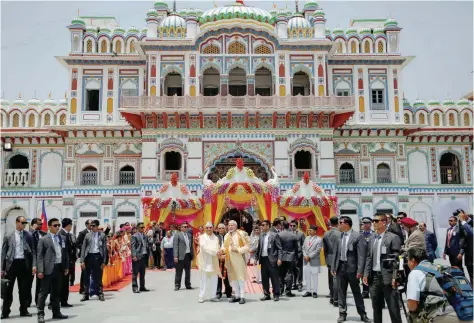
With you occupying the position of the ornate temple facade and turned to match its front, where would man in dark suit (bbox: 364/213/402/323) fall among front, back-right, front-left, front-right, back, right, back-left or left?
front

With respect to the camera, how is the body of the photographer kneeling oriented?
to the viewer's left

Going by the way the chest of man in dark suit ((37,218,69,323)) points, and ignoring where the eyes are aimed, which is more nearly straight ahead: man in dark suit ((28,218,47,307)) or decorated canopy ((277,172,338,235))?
the decorated canopy

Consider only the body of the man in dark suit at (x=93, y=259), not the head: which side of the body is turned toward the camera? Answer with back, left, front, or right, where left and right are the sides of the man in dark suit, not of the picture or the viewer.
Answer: front

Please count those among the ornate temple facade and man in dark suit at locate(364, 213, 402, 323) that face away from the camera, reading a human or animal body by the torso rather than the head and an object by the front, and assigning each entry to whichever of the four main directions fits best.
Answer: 0

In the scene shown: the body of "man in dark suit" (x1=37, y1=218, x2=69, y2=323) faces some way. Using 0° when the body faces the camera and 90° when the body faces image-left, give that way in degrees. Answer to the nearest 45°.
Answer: approximately 315°

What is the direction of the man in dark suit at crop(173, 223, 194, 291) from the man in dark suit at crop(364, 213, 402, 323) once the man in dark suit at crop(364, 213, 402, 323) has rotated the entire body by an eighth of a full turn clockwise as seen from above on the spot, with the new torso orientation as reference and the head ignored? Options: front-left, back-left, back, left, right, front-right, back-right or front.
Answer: front-right

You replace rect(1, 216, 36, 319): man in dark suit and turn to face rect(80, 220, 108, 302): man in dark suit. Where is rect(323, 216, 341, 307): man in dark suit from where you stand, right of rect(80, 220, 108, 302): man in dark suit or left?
right

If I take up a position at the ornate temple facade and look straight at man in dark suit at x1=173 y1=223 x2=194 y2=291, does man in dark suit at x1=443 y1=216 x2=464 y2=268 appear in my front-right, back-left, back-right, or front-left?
front-left

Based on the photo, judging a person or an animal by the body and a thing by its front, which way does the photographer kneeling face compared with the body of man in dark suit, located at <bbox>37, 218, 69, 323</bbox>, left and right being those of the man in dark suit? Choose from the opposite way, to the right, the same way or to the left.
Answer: the opposite way

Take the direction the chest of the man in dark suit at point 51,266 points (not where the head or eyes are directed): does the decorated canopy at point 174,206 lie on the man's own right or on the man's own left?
on the man's own left

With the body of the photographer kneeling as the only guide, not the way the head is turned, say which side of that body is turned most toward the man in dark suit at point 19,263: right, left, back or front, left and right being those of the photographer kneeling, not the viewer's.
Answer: front

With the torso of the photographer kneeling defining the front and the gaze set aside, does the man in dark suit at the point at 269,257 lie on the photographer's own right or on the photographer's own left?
on the photographer's own right

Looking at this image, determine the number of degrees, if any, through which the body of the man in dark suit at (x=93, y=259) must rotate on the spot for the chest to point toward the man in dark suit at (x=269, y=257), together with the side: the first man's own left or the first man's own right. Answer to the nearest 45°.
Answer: approximately 90° to the first man's own left

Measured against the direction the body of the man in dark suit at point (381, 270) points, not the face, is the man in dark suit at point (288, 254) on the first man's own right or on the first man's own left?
on the first man's own right

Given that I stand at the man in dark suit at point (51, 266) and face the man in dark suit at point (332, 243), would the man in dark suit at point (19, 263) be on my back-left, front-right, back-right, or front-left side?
back-left

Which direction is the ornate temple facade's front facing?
toward the camera
